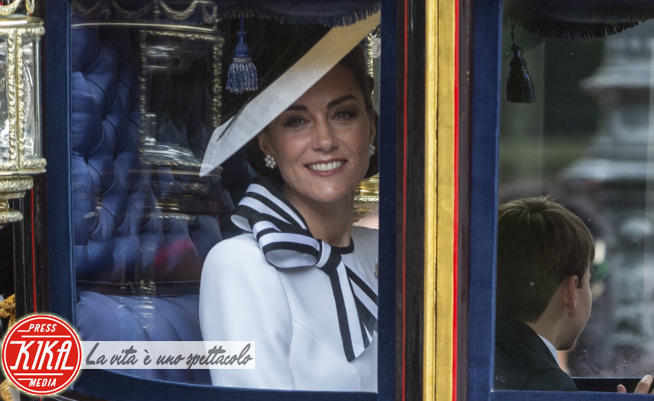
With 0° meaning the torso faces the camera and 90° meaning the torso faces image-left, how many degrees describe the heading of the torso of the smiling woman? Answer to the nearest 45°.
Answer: approximately 315°
